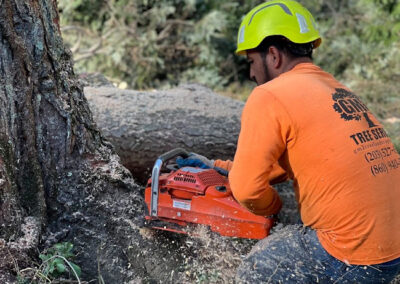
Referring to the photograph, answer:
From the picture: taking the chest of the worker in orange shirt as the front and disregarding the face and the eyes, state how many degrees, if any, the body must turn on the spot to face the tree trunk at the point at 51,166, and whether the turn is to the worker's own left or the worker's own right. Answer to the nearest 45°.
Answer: approximately 45° to the worker's own left

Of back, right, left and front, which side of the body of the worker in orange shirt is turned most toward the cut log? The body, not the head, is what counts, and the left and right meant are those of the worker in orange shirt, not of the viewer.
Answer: front

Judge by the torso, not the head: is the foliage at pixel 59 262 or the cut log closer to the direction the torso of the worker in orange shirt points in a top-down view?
the cut log

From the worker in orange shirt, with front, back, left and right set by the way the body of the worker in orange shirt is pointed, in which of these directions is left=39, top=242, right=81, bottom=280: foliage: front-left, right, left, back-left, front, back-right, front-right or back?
front-left

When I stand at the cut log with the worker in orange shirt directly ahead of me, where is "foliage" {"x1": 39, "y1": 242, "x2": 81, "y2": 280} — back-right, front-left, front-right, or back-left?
front-right

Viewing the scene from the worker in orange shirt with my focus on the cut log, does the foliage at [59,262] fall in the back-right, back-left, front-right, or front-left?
front-left

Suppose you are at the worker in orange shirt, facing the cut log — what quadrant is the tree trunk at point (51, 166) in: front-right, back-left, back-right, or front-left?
front-left

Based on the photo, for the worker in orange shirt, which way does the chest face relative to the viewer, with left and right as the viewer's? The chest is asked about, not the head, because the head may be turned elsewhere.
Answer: facing away from the viewer and to the left of the viewer
